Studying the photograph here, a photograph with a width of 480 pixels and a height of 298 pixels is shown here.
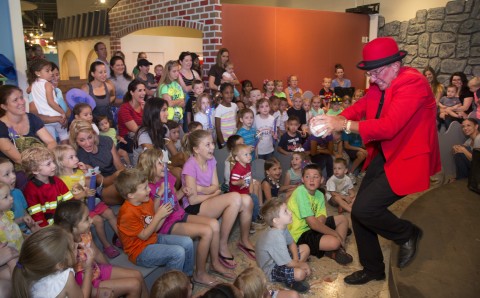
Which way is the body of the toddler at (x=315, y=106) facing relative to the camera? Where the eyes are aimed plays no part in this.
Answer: toward the camera

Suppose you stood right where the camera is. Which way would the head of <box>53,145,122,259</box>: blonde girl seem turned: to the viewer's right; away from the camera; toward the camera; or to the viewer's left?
to the viewer's right

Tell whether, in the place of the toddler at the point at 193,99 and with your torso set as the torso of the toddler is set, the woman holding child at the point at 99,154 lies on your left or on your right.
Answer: on your right

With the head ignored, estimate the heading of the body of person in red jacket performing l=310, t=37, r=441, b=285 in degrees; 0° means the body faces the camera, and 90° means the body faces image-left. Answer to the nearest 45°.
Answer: approximately 90°

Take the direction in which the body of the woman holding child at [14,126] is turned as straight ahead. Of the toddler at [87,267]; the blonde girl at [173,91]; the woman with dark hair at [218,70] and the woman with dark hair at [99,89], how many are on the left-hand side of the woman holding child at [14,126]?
3

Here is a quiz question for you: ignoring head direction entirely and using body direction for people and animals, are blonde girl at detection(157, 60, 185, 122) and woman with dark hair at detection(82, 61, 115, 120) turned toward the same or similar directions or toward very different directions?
same or similar directions

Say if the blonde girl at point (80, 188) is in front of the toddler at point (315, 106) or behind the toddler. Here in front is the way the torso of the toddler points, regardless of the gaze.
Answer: in front

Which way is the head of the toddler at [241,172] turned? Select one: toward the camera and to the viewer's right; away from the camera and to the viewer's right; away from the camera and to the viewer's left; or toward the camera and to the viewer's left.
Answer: toward the camera and to the viewer's right

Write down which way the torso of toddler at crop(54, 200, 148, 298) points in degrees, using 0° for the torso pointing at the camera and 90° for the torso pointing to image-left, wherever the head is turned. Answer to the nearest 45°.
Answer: approximately 270°

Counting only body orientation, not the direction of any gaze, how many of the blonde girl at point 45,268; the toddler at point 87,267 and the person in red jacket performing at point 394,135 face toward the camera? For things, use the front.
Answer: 0

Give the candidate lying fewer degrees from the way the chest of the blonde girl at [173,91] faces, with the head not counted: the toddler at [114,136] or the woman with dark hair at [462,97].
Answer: the woman with dark hair

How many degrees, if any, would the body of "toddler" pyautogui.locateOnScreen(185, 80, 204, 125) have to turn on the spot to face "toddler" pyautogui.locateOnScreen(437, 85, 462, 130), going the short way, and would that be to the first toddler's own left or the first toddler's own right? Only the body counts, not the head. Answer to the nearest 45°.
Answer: approximately 45° to the first toddler's own left

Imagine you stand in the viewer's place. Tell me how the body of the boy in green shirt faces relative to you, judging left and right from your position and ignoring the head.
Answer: facing the viewer and to the right of the viewer

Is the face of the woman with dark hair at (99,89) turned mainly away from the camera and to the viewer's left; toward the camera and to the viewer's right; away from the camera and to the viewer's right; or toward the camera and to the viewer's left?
toward the camera and to the viewer's right

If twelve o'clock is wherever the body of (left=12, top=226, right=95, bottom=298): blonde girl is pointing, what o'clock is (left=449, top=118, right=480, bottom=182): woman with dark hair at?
The woman with dark hair is roughly at 1 o'clock from the blonde girl.

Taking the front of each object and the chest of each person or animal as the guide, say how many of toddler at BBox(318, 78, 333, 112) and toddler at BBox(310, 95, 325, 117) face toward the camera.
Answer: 2

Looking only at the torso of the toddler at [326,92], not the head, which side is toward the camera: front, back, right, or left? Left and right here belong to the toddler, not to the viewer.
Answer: front

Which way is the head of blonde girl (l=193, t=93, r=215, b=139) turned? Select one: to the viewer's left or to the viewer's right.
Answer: to the viewer's right

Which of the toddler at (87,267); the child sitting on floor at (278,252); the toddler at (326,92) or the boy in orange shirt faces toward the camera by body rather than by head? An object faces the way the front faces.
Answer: the toddler at (326,92)

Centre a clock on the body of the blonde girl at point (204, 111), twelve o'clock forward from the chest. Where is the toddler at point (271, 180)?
The toddler is roughly at 12 o'clock from the blonde girl.

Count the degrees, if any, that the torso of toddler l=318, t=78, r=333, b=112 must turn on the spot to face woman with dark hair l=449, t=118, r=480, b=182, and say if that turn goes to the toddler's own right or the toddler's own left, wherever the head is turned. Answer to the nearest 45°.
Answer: approximately 45° to the toddler's own left

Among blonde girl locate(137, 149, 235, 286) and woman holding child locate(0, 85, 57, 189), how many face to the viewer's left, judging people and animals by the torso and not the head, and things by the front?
0

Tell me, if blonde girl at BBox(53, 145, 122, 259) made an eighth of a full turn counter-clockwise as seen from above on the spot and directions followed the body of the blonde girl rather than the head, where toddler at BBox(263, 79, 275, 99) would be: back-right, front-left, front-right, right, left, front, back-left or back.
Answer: front-left
